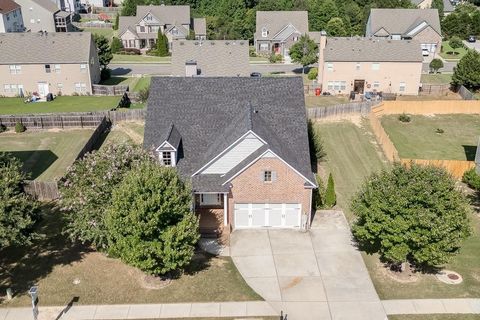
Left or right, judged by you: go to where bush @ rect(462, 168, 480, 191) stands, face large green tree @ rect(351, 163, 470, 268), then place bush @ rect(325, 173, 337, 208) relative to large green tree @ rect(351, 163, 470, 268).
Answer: right

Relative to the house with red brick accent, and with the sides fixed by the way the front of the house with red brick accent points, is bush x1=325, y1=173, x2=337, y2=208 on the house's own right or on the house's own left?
on the house's own left

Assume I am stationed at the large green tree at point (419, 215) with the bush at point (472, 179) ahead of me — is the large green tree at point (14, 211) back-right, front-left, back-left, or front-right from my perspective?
back-left

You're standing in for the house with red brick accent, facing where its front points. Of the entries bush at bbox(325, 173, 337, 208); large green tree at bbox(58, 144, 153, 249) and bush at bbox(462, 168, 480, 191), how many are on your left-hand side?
2

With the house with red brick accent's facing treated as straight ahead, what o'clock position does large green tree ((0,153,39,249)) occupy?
The large green tree is roughly at 2 o'clock from the house with red brick accent.

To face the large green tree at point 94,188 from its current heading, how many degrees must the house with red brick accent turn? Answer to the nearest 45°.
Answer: approximately 45° to its right

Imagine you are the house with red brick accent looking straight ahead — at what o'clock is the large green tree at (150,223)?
The large green tree is roughly at 1 o'clock from the house with red brick accent.

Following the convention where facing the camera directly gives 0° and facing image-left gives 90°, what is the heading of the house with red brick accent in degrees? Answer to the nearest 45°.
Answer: approximately 0°

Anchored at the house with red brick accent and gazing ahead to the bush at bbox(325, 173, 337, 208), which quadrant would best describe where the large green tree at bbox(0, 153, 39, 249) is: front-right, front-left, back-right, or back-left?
back-right

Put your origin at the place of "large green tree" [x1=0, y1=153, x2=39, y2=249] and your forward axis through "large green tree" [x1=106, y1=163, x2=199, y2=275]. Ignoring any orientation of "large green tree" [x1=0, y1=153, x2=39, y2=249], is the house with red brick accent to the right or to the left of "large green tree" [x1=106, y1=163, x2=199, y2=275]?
left

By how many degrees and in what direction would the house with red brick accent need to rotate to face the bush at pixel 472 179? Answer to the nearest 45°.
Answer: approximately 90° to its left

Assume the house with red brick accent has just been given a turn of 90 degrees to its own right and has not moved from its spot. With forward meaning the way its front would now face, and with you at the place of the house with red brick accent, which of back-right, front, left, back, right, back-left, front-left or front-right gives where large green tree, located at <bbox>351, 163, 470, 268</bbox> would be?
back-left

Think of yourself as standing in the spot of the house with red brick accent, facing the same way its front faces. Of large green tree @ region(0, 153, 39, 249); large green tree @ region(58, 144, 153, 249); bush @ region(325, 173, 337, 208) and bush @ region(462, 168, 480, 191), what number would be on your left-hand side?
2
